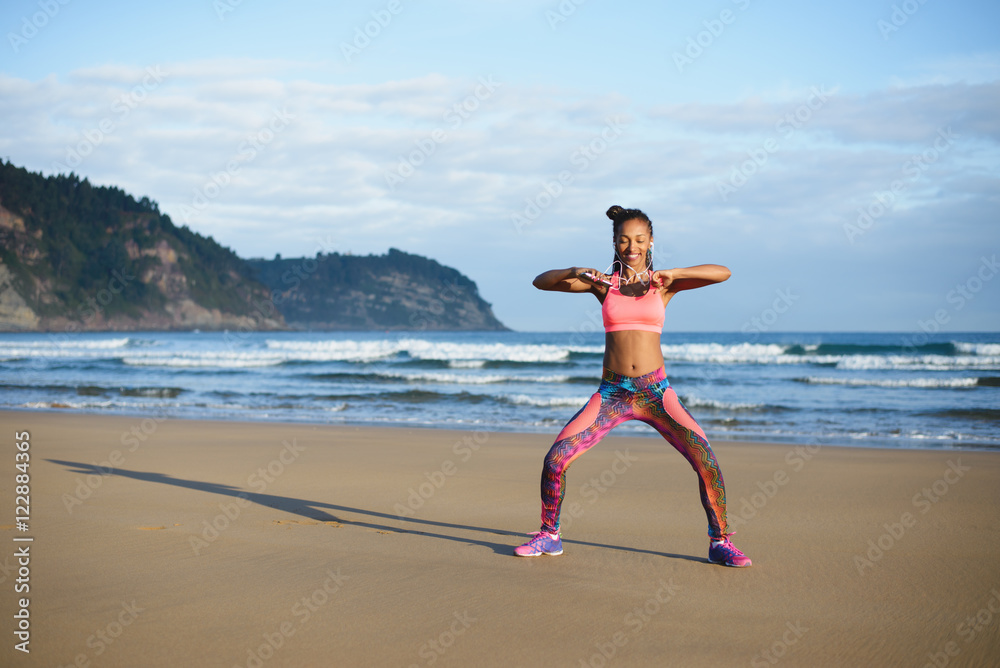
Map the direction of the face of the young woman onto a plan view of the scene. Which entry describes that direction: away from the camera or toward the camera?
toward the camera

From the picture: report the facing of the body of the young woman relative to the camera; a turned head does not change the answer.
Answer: toward the camera
